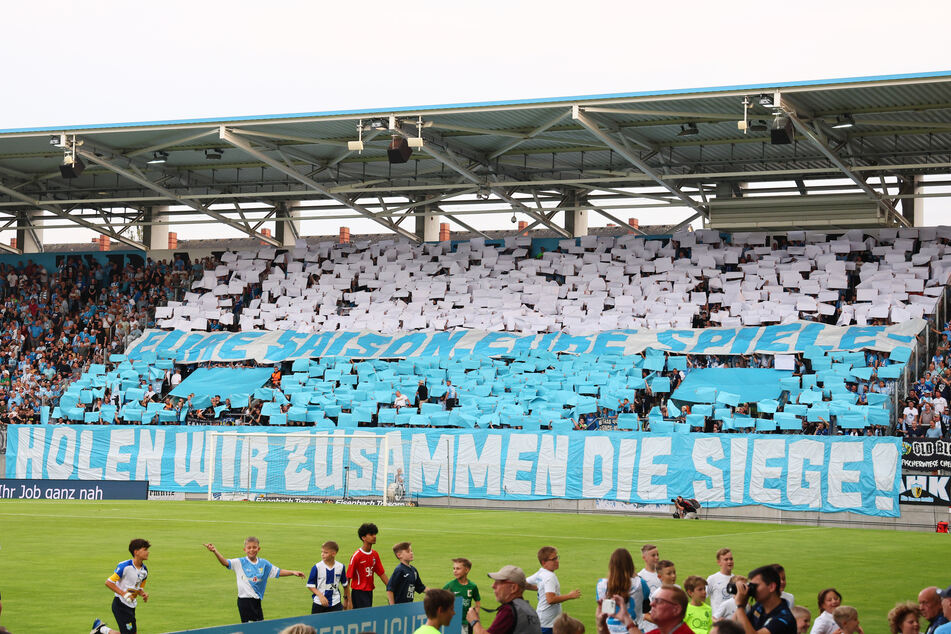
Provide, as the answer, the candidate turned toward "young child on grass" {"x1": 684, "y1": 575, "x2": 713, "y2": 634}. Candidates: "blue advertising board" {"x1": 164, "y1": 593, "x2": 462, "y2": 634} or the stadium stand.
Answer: the stadium stand

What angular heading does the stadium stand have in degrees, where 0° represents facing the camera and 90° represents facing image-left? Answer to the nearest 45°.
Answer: approximately 0°

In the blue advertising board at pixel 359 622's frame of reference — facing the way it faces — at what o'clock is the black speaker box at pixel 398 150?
The black speaker box is roughly at 6 o'clock from the blue advertising board.

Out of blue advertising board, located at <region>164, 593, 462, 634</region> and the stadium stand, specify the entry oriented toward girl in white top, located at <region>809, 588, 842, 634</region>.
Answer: the stadium stand

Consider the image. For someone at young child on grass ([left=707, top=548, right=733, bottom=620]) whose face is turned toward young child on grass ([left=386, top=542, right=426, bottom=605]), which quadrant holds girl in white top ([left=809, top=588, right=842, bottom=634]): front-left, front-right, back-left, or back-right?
back-left

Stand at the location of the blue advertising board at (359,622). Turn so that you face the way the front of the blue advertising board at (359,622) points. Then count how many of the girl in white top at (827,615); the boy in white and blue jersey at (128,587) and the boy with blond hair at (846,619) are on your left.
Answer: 2

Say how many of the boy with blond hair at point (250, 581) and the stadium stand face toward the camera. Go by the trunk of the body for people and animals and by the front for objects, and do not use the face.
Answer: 2

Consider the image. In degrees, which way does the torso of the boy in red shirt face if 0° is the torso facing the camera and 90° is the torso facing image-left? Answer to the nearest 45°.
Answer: approximately 315°
